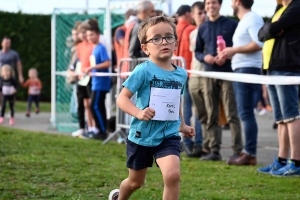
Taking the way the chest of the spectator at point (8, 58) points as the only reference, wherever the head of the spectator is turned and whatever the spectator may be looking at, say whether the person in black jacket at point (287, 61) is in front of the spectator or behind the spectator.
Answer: in front

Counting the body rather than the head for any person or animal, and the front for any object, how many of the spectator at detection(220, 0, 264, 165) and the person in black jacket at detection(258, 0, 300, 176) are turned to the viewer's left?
2

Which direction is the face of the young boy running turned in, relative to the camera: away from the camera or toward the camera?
toward the camera

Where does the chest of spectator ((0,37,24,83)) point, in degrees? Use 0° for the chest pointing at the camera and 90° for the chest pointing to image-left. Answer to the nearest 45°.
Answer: approximately 0°

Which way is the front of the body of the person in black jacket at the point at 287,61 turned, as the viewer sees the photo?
to the viewer's left

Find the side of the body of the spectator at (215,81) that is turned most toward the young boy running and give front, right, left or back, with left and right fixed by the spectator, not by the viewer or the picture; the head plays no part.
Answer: front

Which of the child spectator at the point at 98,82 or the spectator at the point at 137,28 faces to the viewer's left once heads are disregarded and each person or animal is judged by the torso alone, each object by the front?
the child spectator

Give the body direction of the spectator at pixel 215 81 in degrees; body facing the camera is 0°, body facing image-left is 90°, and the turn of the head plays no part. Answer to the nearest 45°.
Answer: approximately 0°

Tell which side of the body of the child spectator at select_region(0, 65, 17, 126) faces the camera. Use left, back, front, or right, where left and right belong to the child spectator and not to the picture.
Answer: front

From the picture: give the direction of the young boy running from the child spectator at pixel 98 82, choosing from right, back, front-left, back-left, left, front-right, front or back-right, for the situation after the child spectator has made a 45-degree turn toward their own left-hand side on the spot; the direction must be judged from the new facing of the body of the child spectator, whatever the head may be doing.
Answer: front-left

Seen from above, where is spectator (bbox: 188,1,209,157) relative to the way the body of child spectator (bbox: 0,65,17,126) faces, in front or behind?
in front
